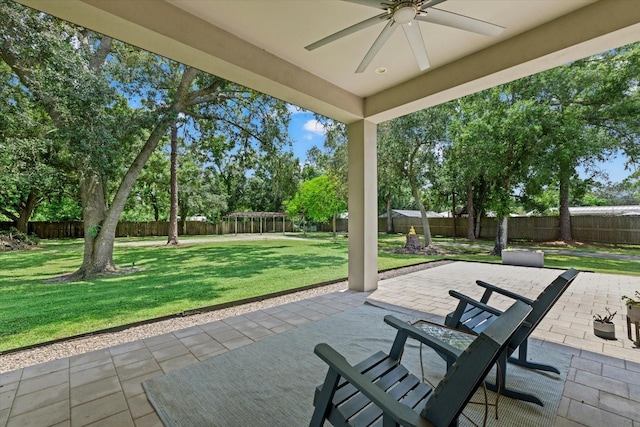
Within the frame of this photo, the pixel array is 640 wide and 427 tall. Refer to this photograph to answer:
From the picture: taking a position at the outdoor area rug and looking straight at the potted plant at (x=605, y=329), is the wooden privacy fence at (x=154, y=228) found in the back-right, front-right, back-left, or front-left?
back-left

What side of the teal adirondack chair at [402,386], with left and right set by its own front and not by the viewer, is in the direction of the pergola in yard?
front

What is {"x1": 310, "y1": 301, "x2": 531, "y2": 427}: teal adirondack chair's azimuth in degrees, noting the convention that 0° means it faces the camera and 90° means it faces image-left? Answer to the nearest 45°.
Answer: approximately 135°

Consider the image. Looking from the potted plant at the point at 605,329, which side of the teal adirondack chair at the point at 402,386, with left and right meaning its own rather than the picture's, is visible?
right

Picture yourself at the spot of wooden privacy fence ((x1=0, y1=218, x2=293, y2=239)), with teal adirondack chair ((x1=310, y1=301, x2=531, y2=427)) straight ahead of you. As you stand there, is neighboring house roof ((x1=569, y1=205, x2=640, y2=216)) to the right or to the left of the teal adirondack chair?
left

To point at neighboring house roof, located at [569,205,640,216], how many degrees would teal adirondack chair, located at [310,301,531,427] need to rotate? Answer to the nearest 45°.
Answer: approximately 90° to its right

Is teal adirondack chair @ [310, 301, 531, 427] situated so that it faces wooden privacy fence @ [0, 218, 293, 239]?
yes

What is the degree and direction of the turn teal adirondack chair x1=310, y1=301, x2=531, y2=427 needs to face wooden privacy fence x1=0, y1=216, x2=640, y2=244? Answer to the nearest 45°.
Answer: approximately 45° to its right
